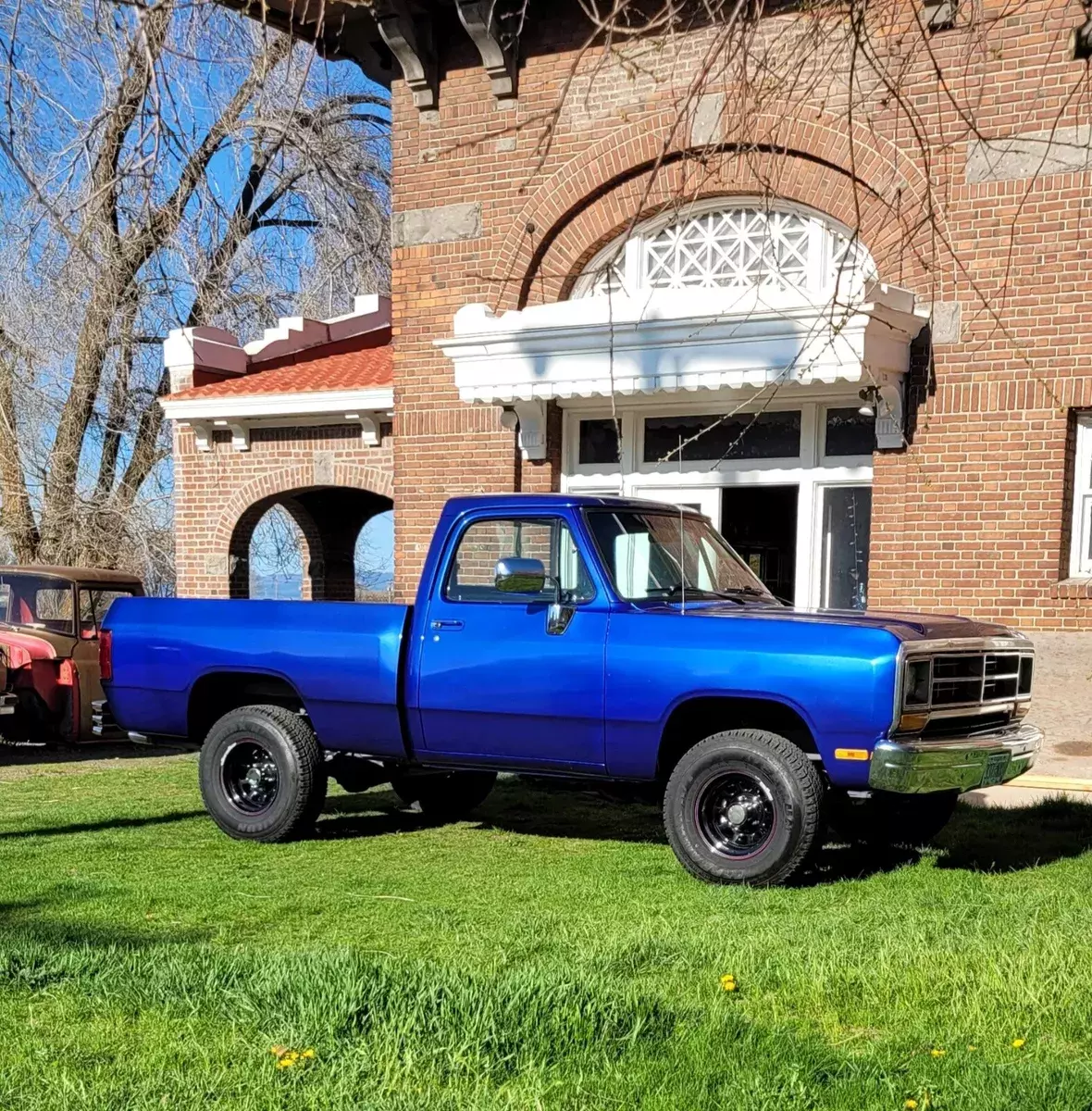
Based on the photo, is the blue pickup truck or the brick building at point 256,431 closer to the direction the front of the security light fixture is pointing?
the blue pickup truck

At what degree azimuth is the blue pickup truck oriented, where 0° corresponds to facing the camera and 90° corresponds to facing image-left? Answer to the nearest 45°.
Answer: approximately 315°

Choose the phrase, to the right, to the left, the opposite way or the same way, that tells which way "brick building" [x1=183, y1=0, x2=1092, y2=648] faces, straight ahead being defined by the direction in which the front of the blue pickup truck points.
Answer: to the right

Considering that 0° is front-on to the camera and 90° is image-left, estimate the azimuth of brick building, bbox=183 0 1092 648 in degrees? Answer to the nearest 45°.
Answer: approximately 45°

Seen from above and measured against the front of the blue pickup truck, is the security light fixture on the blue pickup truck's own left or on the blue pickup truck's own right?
on the blue pickup truck's own left

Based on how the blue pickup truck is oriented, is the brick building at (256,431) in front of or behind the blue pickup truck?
behind

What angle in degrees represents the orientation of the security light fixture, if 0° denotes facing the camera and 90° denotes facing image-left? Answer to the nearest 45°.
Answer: approximately 45°

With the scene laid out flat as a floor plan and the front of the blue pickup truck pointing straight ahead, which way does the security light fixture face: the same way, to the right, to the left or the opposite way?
to the right
